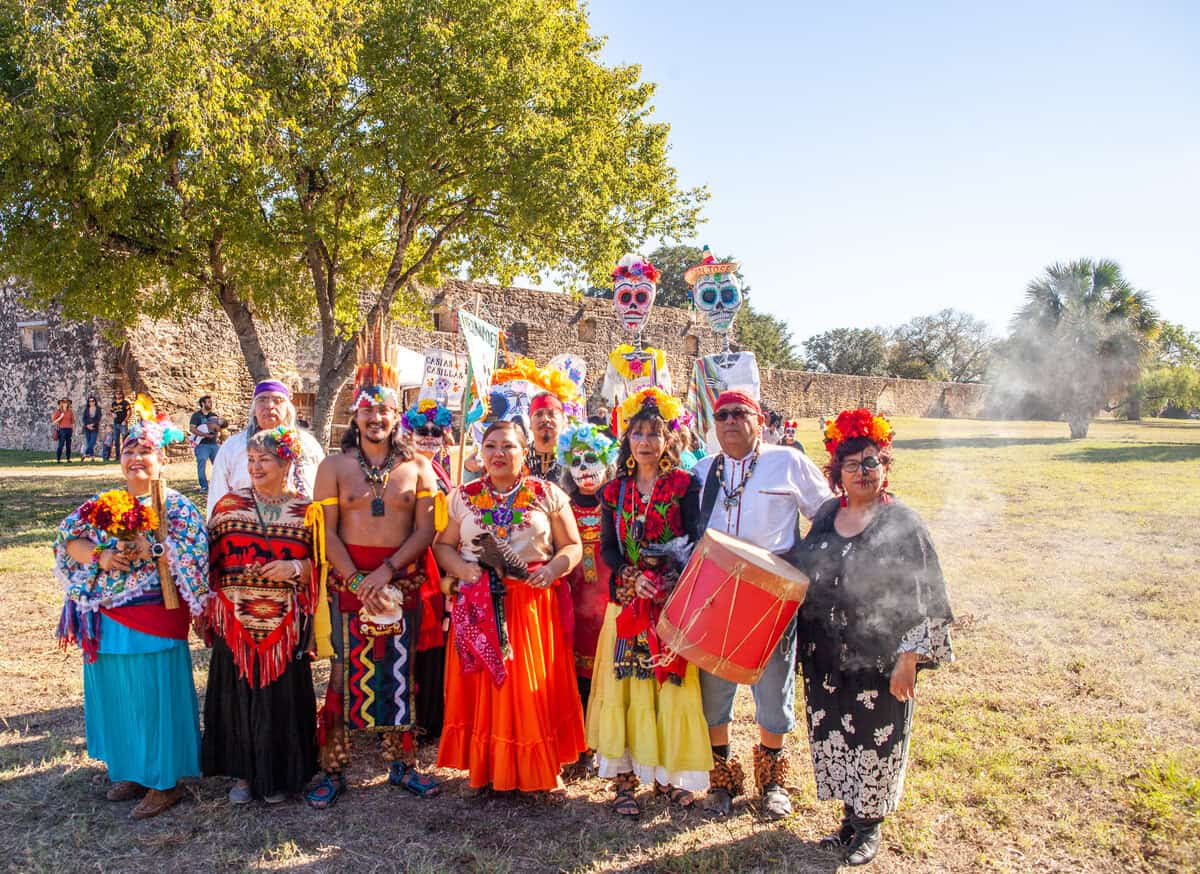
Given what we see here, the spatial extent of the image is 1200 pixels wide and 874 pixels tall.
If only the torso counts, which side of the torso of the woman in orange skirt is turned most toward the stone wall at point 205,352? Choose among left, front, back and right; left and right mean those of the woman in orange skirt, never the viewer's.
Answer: back

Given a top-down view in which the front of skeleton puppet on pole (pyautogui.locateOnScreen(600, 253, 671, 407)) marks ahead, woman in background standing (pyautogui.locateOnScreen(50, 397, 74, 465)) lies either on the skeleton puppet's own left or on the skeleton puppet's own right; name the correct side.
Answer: on the skeleton puppet's own right

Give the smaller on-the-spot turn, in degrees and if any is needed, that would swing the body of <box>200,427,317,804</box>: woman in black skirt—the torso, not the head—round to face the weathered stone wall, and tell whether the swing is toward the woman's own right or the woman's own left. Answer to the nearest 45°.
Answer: approximately 180°

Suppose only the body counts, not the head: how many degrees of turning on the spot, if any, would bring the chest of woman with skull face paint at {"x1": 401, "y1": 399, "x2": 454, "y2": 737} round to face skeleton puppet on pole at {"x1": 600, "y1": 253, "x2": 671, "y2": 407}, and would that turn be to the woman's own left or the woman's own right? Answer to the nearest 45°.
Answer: approximately 135° to the woman's own left

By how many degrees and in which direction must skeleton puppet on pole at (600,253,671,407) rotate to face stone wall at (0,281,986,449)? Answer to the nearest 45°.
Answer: approximately 135° to its right

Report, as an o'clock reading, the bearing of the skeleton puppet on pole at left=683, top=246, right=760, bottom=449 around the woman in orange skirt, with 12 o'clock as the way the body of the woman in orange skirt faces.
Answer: The skeleton puppet on pole is roughly at 7 o'clock from the woman in orange skirt.

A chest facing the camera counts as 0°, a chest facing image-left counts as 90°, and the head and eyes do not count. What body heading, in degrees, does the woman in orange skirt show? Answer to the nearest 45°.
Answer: approximately 0°
